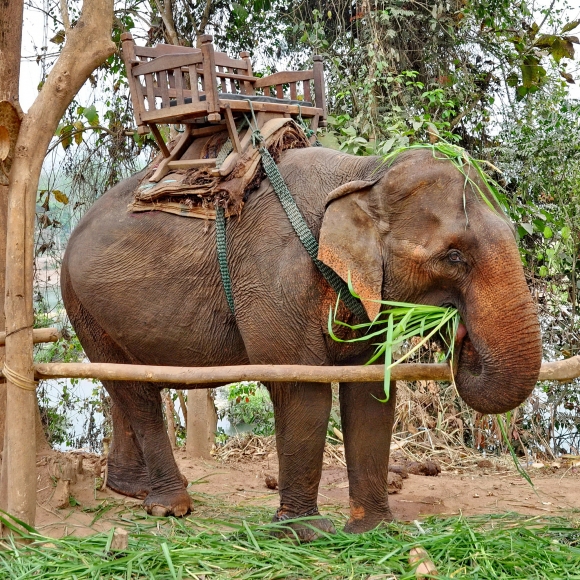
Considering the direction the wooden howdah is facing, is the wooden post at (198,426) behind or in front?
behind

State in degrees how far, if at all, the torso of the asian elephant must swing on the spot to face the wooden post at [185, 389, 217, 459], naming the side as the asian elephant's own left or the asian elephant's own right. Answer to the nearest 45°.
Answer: approximately 90° to the asian elephant's own left

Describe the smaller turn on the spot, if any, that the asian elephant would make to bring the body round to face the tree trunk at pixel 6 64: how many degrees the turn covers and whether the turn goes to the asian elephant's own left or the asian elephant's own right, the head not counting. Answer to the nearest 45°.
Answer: approximately 135° to the asian elephant's own left

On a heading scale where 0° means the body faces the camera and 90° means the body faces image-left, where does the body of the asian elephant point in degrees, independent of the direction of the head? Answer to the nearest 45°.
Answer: approximately 270°

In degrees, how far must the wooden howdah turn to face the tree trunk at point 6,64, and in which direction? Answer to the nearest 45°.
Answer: approximately 180°

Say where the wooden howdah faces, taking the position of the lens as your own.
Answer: facing the viewer and to the right of the viewer
